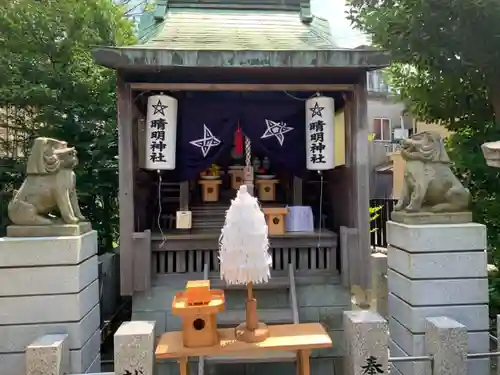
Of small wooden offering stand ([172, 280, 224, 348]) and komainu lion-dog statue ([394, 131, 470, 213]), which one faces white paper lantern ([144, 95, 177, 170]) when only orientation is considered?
the komainu lion-dog statue

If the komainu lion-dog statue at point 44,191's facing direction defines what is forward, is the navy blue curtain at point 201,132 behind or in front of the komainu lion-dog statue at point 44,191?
in front

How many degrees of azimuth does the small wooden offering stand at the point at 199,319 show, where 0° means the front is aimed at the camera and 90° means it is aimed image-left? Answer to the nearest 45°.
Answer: approximately 0°

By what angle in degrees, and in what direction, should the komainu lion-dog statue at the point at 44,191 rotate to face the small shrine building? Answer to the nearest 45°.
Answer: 0° — it already faces it

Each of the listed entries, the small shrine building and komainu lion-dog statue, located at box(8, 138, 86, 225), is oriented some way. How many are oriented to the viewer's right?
1

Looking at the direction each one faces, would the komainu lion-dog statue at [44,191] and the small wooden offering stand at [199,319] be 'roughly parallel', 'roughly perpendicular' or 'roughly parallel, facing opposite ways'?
roughly perpendicular

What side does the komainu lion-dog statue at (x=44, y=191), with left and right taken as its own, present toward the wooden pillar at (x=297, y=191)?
front

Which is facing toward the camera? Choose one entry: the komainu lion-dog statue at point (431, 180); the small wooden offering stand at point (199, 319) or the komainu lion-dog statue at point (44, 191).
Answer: the small wooden offering stand

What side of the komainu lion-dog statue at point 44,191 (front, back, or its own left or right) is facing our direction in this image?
right

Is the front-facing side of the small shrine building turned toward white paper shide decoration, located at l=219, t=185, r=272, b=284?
yes

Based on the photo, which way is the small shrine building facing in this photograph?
toward the camera

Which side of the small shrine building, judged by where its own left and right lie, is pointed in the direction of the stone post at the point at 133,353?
front

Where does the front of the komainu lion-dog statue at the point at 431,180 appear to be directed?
to the viewer's left

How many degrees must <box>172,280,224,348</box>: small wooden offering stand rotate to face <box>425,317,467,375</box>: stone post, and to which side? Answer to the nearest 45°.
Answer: approximately 90° to its left
